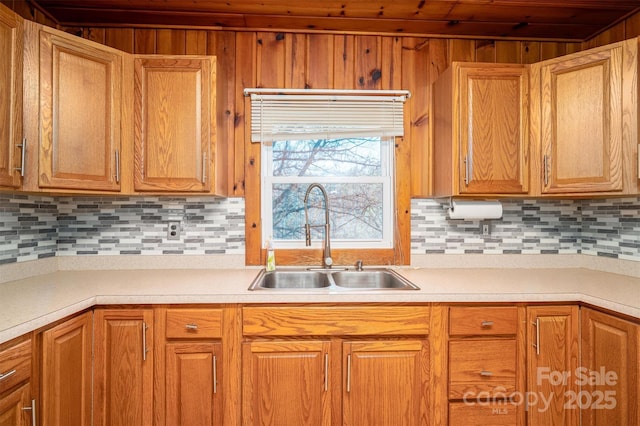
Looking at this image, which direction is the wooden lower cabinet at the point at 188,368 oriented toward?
toward the camera

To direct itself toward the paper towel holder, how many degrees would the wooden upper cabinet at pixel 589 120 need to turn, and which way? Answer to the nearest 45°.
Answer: approximately 45° to its right

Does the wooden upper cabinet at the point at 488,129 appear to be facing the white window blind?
no

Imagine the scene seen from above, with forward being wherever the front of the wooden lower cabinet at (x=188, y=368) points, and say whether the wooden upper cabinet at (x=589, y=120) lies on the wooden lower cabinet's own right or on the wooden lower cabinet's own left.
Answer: on the wooden lower cabinet's own left

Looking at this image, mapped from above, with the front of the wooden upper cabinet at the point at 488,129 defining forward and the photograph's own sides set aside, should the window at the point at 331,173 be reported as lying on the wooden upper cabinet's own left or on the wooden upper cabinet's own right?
on the wooden upper cabinet's own right

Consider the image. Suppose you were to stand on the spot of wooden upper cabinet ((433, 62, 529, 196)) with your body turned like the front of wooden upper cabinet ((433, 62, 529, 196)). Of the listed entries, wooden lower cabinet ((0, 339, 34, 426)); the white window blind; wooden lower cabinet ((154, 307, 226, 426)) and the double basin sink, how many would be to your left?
0

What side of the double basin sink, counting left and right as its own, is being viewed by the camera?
front

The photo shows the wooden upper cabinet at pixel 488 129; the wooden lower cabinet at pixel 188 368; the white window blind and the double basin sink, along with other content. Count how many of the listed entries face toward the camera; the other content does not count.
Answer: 4

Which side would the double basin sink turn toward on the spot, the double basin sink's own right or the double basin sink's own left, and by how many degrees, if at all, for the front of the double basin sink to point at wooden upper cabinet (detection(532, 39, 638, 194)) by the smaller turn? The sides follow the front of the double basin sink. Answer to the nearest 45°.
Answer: approximately 90° to the double basin sink's own left

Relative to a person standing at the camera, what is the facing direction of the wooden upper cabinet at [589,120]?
facing the viewer and to the left of the viewer

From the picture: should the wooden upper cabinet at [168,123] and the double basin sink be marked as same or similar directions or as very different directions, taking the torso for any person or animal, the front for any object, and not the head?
same or similar directions

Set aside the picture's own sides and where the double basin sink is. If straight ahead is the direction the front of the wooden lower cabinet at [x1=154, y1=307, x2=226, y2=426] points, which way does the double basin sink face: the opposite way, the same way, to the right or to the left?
the same way

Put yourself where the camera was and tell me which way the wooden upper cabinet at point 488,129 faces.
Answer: facing the viewer

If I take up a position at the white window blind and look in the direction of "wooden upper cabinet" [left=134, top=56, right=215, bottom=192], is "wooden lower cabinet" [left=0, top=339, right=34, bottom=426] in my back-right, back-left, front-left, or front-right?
front-left

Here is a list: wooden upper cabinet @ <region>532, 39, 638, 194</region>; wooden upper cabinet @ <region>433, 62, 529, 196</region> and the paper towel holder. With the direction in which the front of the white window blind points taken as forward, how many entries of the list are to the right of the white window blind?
0

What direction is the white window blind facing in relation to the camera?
toward the camera

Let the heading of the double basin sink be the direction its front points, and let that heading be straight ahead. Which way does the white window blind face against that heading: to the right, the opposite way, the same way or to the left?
the same way
